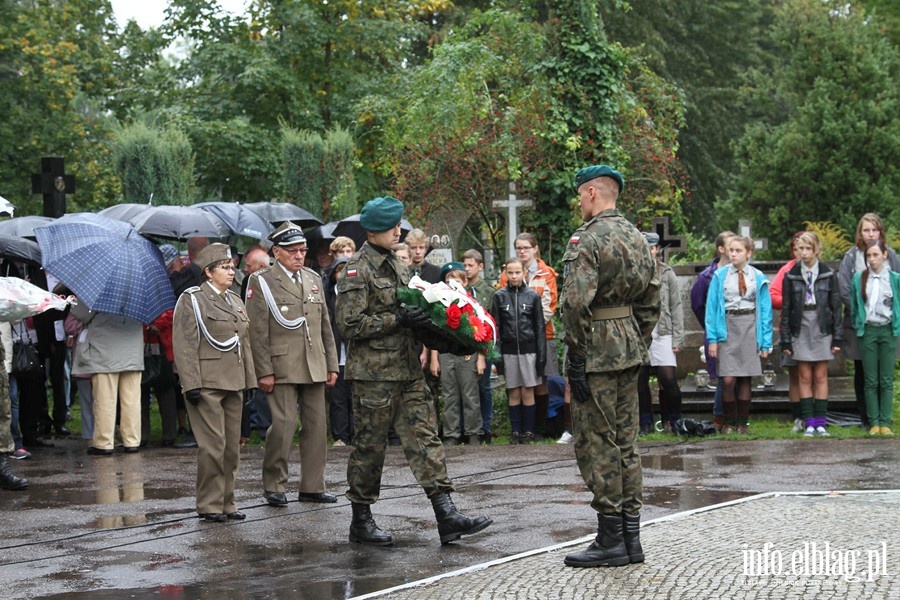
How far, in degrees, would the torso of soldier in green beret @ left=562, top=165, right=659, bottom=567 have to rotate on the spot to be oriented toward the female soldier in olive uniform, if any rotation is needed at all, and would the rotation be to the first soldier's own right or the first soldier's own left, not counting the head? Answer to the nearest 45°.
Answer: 0° — they already face them

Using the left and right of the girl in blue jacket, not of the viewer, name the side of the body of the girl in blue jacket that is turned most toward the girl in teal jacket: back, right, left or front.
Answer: left

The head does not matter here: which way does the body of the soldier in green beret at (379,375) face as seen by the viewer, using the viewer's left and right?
facing to the right of the viewer

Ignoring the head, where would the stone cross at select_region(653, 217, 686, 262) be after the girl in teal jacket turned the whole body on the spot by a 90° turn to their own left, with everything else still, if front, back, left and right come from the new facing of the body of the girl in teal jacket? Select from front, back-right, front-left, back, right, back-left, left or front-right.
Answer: back-left

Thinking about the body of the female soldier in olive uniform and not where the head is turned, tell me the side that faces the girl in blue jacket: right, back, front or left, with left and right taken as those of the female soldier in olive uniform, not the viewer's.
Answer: left

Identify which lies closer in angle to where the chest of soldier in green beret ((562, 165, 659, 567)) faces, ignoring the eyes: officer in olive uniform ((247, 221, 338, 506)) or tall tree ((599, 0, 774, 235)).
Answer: the officer in olive uniform

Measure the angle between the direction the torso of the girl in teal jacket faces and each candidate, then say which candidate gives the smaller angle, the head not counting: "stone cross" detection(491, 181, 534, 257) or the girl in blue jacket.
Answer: the girl in blue jacket

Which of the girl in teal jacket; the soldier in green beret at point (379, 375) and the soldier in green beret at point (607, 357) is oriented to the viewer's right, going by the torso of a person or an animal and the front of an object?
the soldier in green beret at point (379, 375)

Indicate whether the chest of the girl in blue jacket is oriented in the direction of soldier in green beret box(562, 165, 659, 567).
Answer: yes

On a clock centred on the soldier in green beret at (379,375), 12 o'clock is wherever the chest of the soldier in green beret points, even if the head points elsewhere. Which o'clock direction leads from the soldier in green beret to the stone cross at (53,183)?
The stone cross is roughly at 8 o'clock from the soldier in green beret.

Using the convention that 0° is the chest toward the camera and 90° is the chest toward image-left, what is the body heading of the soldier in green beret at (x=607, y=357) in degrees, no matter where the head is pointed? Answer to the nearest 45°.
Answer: approximately 135°

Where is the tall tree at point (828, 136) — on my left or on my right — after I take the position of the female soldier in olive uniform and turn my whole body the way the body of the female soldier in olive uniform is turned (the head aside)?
on my left

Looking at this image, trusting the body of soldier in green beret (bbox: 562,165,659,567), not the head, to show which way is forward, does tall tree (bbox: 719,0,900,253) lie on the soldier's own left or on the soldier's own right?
on the soldier's own right

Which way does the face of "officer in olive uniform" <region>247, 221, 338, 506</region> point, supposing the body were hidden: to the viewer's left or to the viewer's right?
to the viewer's right

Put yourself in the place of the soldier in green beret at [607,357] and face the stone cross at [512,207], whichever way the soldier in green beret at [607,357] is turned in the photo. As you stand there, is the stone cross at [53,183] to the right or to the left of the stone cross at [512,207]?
left
